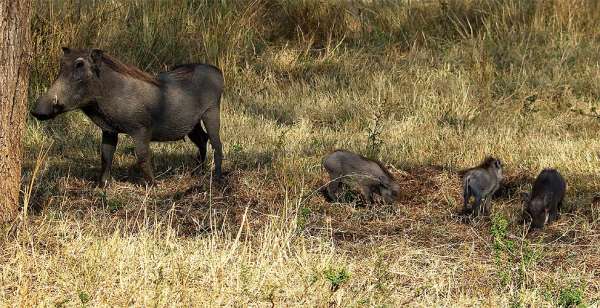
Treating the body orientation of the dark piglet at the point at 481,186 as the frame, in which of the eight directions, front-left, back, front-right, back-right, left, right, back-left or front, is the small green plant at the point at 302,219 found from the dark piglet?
back

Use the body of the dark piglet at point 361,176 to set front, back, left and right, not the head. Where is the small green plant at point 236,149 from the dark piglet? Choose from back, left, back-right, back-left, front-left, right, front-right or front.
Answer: back-left

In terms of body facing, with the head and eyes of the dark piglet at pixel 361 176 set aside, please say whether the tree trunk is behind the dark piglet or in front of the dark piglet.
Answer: behind

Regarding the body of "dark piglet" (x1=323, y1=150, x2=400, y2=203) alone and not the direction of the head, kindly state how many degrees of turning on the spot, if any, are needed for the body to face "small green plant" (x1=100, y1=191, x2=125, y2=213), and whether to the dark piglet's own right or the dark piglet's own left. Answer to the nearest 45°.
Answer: approximately 180°

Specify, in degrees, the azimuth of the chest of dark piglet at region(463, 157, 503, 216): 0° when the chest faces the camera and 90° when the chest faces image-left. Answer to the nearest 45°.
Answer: approximately 225°

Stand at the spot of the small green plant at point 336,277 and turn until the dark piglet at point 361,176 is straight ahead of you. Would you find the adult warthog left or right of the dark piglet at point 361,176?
left

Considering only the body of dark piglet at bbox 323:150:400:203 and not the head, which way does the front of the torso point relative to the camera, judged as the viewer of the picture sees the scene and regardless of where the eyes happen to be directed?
to the viewer's right

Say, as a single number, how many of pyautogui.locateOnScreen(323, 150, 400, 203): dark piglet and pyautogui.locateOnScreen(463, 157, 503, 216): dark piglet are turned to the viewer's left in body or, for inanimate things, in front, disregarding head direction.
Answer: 0

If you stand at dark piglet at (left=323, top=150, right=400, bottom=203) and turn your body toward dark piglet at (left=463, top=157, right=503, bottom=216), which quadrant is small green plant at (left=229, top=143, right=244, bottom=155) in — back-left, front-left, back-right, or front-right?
back-left

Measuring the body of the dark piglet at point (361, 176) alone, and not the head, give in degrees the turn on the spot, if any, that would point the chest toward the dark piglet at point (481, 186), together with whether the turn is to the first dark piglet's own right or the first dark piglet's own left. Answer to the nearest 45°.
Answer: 0° — it already faces it

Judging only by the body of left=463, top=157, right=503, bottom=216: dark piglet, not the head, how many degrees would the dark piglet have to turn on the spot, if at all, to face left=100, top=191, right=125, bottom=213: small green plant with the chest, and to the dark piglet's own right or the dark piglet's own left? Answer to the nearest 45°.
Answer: approximately 135° to the dark piglet's own left
